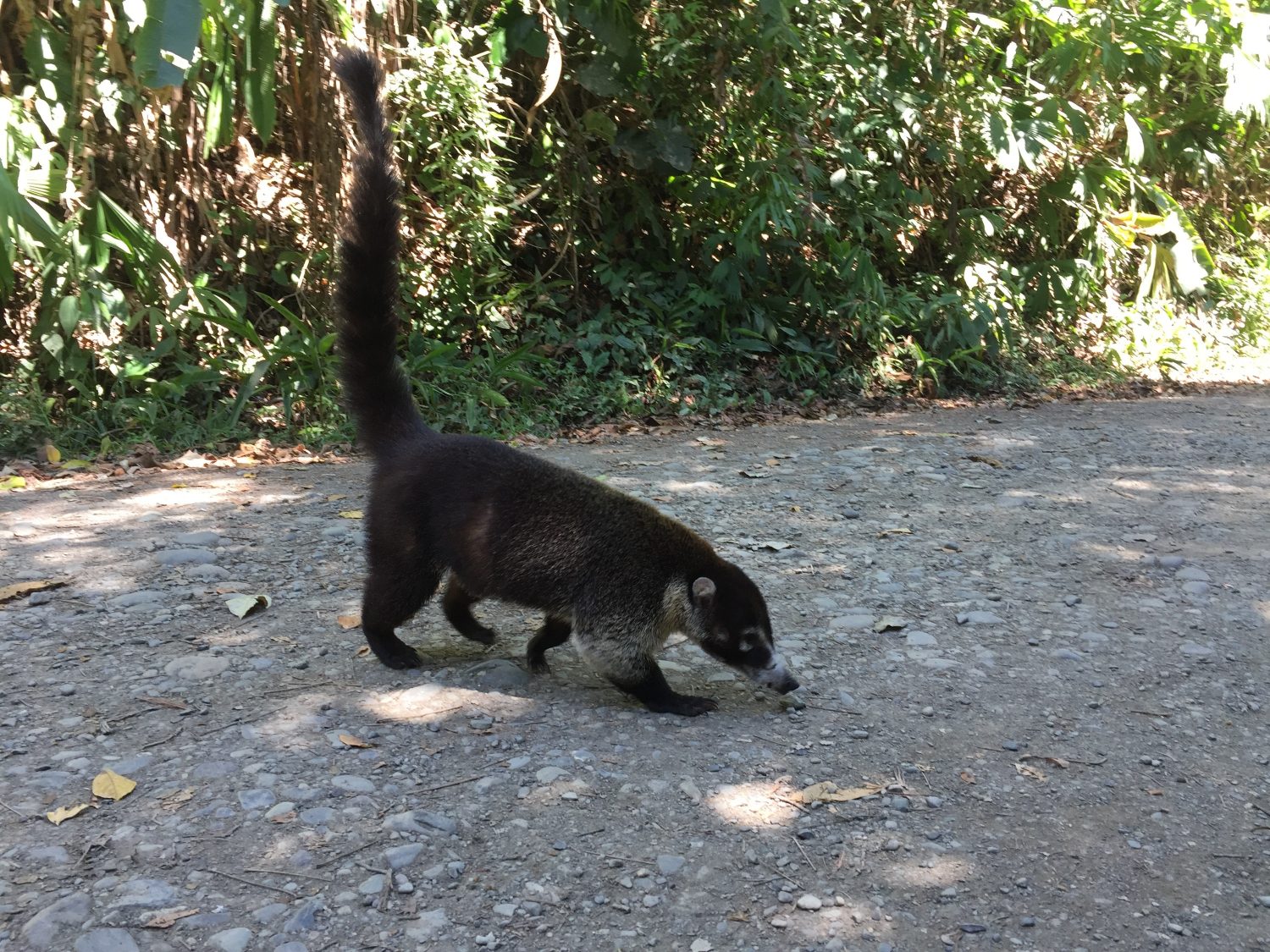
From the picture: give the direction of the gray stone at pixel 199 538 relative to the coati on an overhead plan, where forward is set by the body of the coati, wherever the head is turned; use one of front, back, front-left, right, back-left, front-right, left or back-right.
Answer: back-left

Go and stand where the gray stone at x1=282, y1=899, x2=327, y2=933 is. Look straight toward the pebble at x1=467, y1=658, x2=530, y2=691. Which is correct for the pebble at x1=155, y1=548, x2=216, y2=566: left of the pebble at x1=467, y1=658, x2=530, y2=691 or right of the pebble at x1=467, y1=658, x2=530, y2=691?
left

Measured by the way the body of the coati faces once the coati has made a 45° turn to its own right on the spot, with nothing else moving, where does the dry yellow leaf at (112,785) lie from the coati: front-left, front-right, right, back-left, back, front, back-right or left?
right

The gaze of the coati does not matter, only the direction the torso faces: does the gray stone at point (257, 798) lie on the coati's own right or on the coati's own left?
on the coati's own right

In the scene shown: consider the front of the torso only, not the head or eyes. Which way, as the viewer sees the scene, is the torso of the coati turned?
to the viewer's right

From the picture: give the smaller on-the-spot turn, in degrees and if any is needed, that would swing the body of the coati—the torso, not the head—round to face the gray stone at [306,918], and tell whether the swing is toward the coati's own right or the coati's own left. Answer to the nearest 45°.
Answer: approximately 90° to the coati's own right

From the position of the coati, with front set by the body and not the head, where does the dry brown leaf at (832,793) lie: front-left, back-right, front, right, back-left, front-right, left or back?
front-right

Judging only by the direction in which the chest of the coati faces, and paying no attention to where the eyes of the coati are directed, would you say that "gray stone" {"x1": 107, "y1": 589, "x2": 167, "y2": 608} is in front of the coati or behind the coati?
behind

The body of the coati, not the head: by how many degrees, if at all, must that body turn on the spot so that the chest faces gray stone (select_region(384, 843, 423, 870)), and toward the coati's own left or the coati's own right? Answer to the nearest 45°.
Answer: approximately 90° to the coati's own right

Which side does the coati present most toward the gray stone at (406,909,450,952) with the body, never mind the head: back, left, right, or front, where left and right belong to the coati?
right

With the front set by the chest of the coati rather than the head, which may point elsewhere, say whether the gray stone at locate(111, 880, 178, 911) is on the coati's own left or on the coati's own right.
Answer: on the coati's own right

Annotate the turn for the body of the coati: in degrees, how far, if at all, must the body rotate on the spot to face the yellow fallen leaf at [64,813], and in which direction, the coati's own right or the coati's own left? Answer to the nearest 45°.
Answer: approximately 135° to the coati's own right

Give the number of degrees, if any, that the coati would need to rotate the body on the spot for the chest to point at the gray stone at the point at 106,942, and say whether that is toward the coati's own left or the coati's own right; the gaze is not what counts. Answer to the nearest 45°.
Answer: approximately 135° to the coati's own right

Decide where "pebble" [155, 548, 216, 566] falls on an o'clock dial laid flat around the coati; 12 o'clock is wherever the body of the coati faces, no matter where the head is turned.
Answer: The pebble is roughly at 7 o'clock from the coati.

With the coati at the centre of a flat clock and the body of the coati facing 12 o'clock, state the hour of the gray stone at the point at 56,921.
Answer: The gray stone is roughly at 4 o'clock from the coati.
